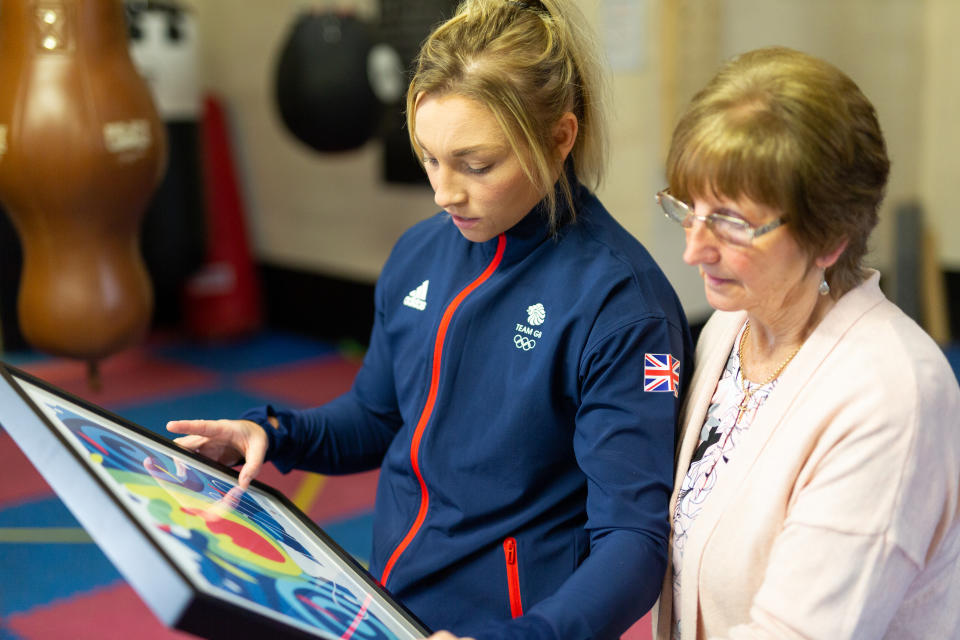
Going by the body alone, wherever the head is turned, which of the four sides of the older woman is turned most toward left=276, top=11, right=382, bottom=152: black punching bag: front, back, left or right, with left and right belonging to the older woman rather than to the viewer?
right

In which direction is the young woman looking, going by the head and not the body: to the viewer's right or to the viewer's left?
to the viewer's left

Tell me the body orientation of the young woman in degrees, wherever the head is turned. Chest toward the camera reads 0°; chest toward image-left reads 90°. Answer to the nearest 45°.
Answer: approximately 45°

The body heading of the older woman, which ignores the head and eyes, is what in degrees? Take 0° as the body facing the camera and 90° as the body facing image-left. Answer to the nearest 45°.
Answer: approximately 45°
